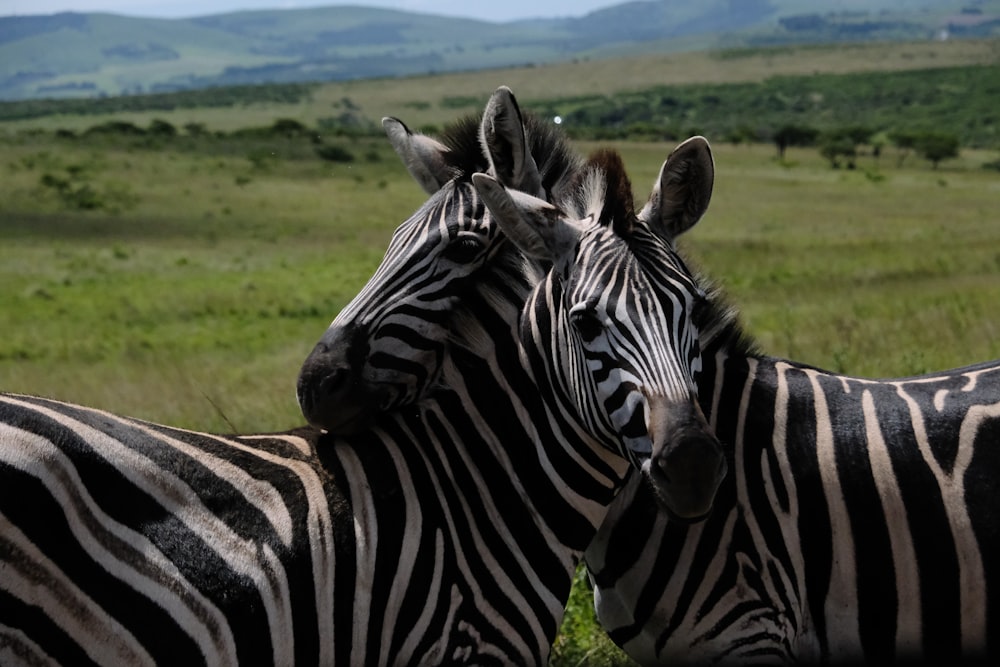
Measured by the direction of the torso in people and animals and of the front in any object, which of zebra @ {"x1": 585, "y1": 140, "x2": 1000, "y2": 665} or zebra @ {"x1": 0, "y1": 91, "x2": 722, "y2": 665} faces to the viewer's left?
zebra @ {"x1": 585, "y1": 140, "x2": 1000, "y2": 665}

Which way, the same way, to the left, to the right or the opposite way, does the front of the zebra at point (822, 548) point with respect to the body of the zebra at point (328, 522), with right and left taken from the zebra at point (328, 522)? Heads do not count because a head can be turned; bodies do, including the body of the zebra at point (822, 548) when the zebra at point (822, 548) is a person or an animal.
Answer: the opposite way

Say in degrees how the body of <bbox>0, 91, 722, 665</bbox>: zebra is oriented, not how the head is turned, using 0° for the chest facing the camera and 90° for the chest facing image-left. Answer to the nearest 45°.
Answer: approximately 270°

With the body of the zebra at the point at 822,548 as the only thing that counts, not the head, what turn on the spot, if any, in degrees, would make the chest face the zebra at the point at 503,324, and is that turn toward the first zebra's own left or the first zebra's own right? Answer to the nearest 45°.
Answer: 0° — it already faces it

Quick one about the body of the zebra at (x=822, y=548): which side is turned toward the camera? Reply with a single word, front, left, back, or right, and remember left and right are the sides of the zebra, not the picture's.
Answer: left

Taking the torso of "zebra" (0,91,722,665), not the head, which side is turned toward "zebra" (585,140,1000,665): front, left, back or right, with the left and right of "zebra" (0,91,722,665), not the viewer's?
front

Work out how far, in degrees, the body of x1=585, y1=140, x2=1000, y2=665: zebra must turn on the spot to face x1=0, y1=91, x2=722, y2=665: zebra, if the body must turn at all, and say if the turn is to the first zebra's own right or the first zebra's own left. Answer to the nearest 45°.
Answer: approximately 45° to the first zebra's own left

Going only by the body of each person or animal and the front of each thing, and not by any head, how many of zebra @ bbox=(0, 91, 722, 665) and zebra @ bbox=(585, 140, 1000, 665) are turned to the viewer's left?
1
